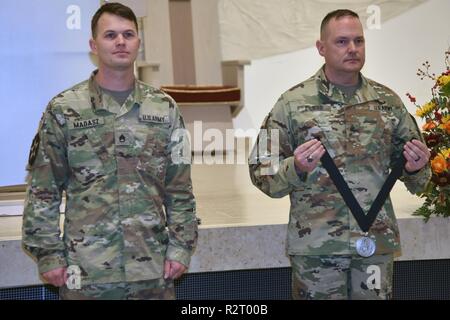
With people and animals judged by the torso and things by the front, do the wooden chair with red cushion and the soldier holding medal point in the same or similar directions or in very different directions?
same or similar directions

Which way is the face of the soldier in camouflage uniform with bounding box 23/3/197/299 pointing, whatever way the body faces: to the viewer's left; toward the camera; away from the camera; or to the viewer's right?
toward the camera

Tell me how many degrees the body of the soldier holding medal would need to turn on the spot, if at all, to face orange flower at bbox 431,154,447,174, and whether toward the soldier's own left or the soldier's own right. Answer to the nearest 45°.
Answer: approximately 135° to the soldier's own left

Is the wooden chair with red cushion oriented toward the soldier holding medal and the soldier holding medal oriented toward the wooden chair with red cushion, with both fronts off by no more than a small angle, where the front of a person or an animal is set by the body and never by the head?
no

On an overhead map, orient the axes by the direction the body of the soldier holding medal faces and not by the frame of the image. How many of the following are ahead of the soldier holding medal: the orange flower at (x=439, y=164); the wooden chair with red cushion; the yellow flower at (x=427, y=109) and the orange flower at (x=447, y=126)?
0

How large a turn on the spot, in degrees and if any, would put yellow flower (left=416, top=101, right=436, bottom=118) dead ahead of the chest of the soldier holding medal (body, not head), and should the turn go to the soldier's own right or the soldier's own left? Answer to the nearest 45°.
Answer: approximately 135° to the soldier's own left

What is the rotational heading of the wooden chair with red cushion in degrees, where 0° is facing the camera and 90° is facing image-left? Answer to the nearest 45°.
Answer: approximately 0°

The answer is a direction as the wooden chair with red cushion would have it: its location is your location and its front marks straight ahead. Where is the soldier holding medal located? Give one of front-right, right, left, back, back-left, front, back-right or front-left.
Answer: front

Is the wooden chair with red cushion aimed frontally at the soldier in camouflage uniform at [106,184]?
yes

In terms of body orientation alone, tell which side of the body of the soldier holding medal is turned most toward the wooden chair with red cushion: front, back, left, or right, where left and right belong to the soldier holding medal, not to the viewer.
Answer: back

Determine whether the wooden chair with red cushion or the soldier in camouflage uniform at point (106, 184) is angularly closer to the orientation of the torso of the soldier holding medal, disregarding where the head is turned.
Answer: the soldier in camouflage uniform

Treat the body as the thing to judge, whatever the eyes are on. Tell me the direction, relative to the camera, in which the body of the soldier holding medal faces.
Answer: toward the camera
